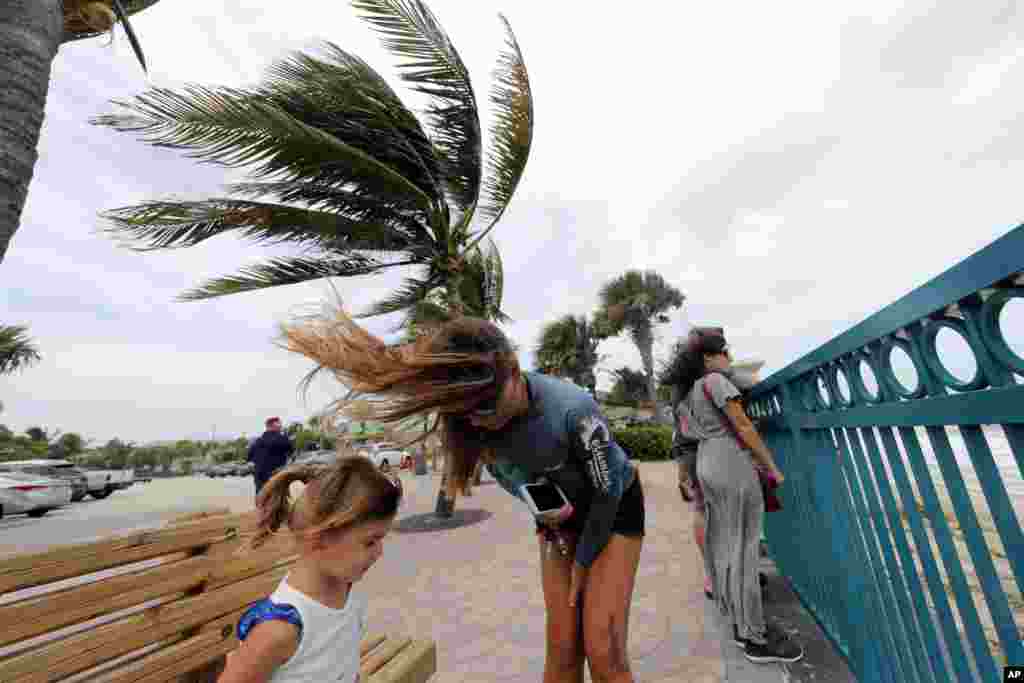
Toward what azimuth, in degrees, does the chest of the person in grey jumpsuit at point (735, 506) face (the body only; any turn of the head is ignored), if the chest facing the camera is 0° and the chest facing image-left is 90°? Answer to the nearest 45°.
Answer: approximately 270°

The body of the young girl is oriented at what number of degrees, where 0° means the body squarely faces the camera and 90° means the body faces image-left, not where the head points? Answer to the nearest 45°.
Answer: approximately 315°
